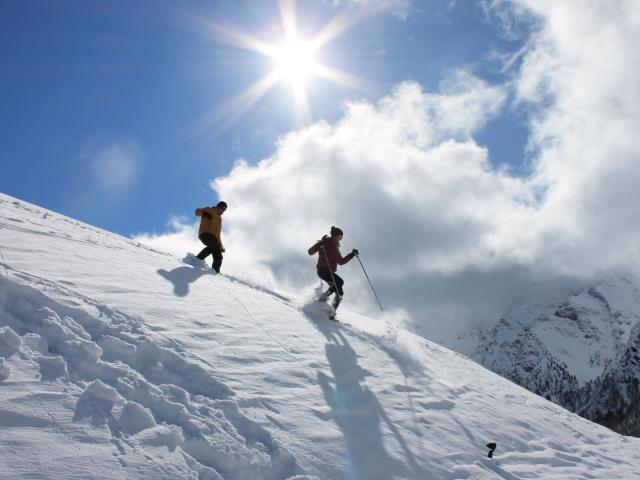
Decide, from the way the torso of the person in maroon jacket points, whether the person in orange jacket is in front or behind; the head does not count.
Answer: behind

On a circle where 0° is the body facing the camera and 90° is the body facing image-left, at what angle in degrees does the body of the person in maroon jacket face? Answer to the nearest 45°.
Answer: approximately 315°
